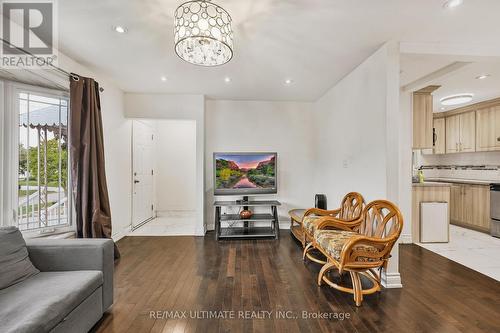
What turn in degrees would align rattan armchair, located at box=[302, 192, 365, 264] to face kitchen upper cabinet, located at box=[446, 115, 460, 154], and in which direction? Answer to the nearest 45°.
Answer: approximately 180°

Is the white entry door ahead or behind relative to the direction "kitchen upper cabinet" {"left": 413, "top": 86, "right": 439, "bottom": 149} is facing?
behind

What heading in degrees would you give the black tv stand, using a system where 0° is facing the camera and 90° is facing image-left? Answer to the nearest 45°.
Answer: approximately 0°

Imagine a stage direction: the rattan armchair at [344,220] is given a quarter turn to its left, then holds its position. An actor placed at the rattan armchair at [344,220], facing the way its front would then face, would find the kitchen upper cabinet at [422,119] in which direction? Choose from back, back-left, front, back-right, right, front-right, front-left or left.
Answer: left

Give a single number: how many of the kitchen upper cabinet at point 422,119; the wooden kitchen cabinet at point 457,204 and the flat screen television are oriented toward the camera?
2

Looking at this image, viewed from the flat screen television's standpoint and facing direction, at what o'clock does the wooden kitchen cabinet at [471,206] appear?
The wooden kitchen cabinet is roughly at 9 o'clock from the flat screen television.

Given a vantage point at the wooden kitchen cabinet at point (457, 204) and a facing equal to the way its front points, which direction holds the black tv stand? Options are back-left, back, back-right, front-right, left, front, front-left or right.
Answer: front-right

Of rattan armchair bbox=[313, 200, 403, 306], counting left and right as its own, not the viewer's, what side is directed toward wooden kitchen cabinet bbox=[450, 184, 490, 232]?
back

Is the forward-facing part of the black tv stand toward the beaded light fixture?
yes

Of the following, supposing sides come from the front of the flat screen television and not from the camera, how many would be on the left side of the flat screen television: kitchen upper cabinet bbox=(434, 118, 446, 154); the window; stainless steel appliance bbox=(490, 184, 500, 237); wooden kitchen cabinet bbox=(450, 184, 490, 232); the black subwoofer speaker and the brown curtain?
4

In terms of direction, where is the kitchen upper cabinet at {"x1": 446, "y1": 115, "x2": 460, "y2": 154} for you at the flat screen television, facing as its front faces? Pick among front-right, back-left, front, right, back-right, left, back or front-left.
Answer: left

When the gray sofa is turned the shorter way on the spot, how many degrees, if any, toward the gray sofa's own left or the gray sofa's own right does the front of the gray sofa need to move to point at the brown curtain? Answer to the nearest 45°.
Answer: approximately 135° to the gray sofa's own left

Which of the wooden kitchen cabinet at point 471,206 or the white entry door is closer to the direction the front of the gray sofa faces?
the wooden kitchen cabinet
